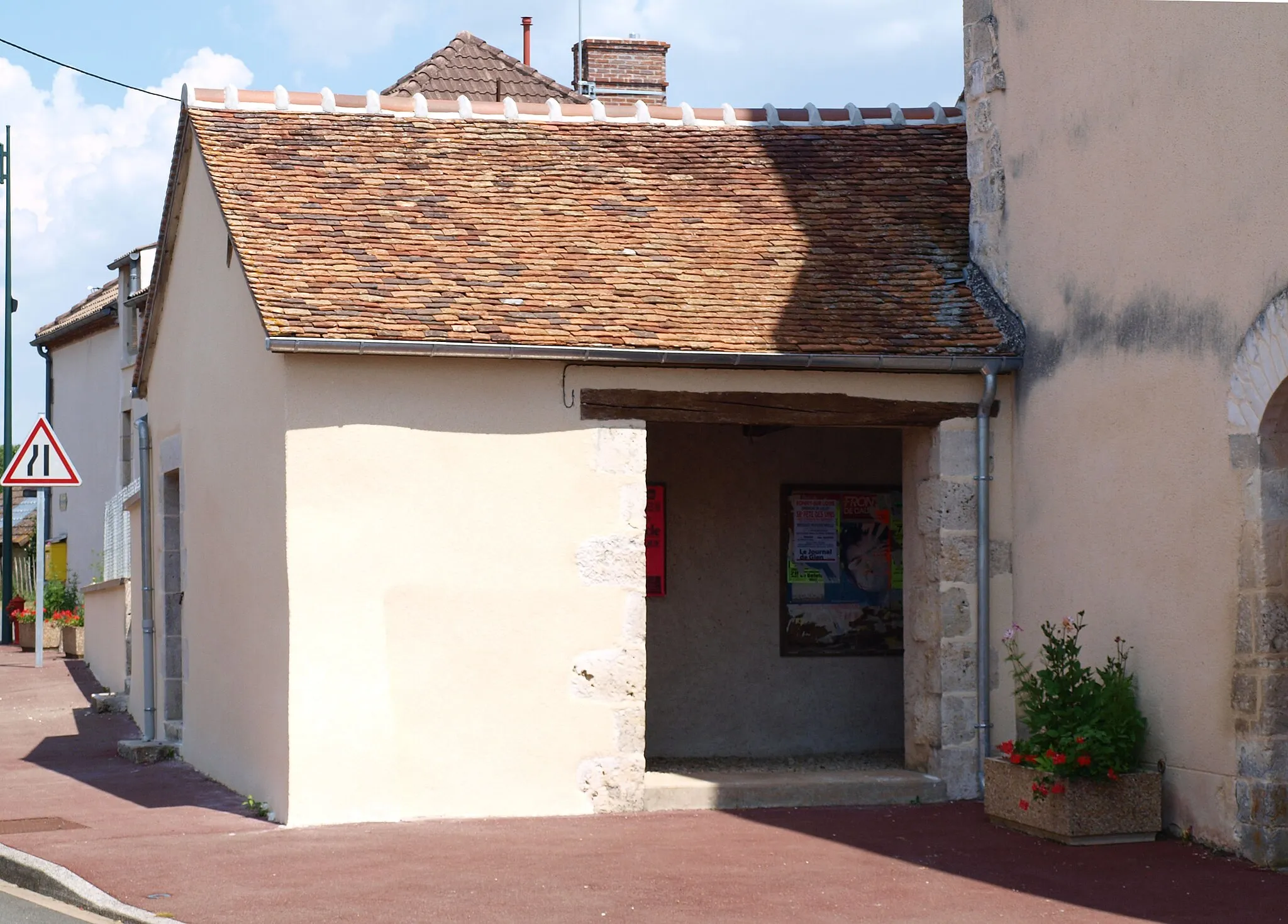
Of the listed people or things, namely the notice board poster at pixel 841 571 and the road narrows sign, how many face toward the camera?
2

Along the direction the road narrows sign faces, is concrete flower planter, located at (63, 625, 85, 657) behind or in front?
behind

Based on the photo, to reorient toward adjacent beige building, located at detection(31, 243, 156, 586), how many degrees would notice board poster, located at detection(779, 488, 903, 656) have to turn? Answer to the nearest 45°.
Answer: approximately 135° to its right

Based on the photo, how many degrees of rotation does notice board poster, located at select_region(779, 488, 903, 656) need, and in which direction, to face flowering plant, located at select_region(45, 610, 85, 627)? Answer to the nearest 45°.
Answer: approximately 135° to its right

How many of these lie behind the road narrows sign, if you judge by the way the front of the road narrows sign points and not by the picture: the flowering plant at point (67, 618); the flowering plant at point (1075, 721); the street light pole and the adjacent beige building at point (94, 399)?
3

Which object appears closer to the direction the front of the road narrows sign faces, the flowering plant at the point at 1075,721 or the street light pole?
the flowering plant

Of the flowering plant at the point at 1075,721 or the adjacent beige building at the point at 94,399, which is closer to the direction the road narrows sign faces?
the flowering plant

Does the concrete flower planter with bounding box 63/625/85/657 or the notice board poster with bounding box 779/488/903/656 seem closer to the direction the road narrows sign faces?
the notice board poster

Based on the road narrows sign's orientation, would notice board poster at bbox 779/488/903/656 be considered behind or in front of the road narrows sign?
in front

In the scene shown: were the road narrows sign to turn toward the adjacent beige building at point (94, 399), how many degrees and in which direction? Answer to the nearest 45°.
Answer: approximately 180°

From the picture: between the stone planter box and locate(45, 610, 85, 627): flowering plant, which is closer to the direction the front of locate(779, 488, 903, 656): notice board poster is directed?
the stone planter box

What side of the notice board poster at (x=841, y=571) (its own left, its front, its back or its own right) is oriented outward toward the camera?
front

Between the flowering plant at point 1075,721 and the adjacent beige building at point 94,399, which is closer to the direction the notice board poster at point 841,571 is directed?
the flowering plant

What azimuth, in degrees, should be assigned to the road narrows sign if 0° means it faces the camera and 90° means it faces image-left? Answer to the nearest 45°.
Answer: approximately 0°
